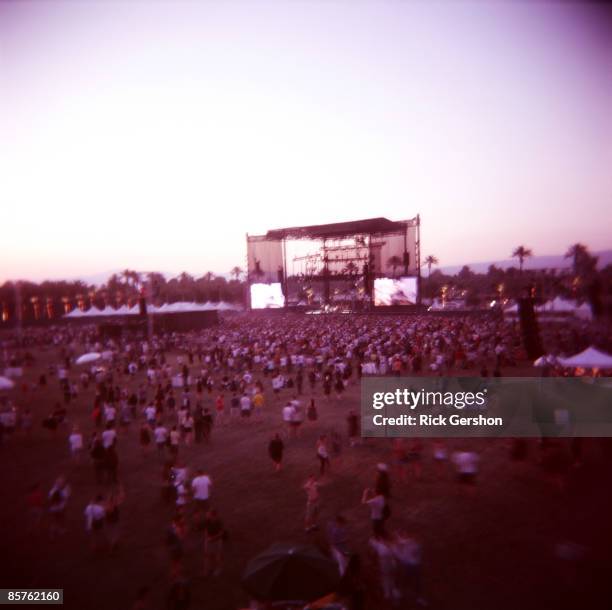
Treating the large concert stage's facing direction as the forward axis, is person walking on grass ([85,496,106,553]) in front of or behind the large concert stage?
in front

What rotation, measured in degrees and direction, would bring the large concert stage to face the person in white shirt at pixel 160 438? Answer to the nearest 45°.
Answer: approximately 45° to its left

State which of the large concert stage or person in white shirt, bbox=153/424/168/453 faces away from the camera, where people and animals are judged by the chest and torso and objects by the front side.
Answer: the person in white shirt

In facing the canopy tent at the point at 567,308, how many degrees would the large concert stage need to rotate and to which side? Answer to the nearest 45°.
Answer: approximately 90° to its left

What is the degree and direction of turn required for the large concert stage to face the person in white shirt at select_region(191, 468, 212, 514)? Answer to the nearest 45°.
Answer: approximately 45° to its left

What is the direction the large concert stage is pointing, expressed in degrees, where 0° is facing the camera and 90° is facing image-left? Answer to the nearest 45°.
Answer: approximately 45°

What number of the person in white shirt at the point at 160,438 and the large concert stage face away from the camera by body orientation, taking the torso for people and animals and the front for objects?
1

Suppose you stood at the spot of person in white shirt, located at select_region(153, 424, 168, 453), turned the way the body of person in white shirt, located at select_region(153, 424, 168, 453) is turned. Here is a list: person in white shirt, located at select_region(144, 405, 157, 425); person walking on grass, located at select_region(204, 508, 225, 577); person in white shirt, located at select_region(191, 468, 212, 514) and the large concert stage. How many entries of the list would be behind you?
2

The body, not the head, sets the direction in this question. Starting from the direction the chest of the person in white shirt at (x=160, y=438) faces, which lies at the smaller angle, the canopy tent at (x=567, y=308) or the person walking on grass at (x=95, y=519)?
the canopy tent

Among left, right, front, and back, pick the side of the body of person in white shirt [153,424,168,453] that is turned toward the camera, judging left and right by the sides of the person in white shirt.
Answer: back

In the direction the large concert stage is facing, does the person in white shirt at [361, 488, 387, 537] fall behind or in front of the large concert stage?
in front

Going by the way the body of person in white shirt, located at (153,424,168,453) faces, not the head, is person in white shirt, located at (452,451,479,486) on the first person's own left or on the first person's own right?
on the first person's own right

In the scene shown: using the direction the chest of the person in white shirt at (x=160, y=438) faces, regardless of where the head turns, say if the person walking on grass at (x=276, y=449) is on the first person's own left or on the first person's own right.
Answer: on the first person's own right

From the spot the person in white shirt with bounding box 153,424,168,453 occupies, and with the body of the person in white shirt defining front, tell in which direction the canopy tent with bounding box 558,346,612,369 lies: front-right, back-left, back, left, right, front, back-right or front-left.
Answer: right
